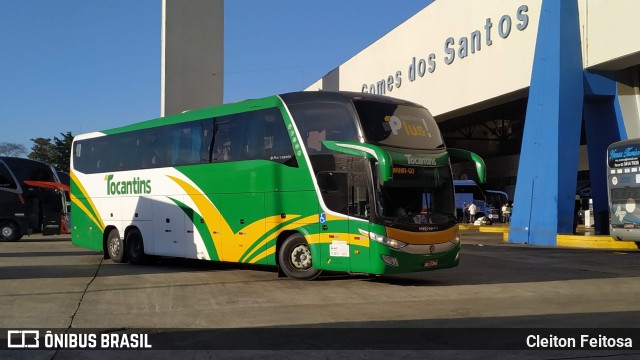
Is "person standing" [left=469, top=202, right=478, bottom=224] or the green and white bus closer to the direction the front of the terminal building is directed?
the green and white bus

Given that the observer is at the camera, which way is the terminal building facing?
facing the viewer and to the left of the viewer

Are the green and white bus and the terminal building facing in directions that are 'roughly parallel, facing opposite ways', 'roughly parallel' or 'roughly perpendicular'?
roughly perpendicular

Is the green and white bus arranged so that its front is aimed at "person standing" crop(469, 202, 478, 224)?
no

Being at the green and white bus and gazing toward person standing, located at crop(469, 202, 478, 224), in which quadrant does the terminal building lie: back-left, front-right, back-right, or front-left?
front-right

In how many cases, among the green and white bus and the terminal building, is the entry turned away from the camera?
0

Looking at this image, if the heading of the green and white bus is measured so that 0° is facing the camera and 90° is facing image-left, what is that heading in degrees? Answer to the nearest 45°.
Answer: approximately 315°

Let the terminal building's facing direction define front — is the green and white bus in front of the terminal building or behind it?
in front

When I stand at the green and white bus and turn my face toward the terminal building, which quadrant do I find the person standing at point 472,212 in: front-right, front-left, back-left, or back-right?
front-left

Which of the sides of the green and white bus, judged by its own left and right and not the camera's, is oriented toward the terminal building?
left
